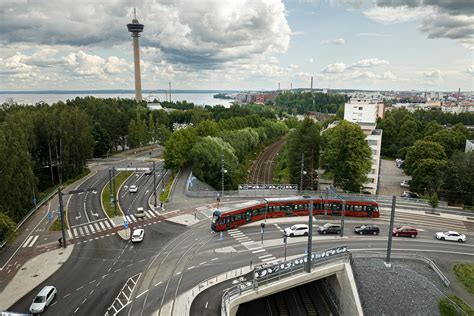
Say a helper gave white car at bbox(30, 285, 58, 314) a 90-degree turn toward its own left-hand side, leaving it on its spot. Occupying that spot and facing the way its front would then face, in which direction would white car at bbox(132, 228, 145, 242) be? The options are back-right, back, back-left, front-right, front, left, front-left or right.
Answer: left

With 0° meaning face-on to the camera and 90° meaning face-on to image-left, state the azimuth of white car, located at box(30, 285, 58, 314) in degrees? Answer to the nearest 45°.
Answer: approximately 45°

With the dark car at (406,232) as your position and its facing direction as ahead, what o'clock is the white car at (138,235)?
The white car is roughly at 11 o'clock from the dark car.

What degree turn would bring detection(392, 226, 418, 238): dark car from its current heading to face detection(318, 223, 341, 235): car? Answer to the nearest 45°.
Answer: approximately 45° to its left

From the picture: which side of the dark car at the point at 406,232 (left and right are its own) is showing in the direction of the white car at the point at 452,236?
back

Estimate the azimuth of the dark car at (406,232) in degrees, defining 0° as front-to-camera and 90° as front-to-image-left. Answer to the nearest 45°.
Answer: approximately 90°

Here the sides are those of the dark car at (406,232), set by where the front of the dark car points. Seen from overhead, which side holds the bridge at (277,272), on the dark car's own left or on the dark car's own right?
on the dark car's own left

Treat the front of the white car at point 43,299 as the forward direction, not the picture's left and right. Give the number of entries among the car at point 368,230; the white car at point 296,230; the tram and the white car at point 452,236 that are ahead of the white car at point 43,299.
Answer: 0

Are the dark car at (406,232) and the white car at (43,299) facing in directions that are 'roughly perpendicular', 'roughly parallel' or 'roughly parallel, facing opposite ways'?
roughly perpendicular

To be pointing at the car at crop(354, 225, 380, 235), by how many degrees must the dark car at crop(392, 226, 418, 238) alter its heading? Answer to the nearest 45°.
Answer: approximately 45° to its left

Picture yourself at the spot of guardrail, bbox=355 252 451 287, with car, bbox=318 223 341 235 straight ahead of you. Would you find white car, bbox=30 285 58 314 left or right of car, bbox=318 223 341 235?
left

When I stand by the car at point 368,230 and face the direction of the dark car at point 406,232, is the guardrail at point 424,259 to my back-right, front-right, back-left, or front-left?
front-right

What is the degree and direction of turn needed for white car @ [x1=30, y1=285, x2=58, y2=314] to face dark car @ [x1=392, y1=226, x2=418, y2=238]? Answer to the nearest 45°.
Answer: approximately 135° to its left

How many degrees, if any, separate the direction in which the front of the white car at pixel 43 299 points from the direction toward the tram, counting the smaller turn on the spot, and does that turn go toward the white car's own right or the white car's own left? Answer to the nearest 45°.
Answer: approximately 135° to the white car's own left

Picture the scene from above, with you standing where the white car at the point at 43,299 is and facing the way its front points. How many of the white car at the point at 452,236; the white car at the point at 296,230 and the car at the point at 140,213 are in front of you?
0
